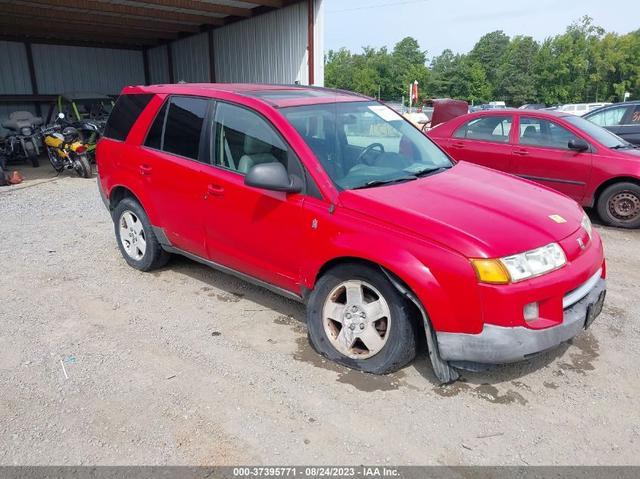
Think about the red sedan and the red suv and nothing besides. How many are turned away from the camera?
0

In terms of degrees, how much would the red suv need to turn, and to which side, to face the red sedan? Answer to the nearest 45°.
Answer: approximately 90° to its left

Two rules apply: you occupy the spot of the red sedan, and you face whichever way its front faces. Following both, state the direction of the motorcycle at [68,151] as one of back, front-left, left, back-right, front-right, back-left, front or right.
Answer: back-right

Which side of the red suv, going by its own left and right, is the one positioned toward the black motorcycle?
back

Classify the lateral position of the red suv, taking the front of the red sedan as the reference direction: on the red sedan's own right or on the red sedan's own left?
on the red sedan's own right

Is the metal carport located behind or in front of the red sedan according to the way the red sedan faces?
behind

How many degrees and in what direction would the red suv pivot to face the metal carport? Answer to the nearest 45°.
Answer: approximately 180°

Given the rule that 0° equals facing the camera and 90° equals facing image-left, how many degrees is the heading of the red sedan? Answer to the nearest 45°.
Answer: approximately 315°

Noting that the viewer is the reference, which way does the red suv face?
facing the viewer and to the right of the viewer

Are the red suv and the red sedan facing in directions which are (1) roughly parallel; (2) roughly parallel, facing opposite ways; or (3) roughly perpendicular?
roughly parallel
